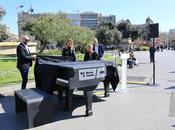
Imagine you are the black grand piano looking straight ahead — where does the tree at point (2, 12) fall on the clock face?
The tree is roughly at 4 o'clock from the black grand piano.

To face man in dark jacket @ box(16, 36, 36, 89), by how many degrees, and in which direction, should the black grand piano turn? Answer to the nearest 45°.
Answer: approximately 90° to its right

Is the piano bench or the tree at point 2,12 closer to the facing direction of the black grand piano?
the piano bench

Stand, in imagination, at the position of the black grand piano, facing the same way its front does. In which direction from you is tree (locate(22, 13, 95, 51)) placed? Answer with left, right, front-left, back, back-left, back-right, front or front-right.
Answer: back-right

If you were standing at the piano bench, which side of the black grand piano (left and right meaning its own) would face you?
front

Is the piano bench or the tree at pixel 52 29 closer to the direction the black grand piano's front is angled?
the piano bench

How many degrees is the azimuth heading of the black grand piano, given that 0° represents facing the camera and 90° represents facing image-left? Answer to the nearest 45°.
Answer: approximately 45°
